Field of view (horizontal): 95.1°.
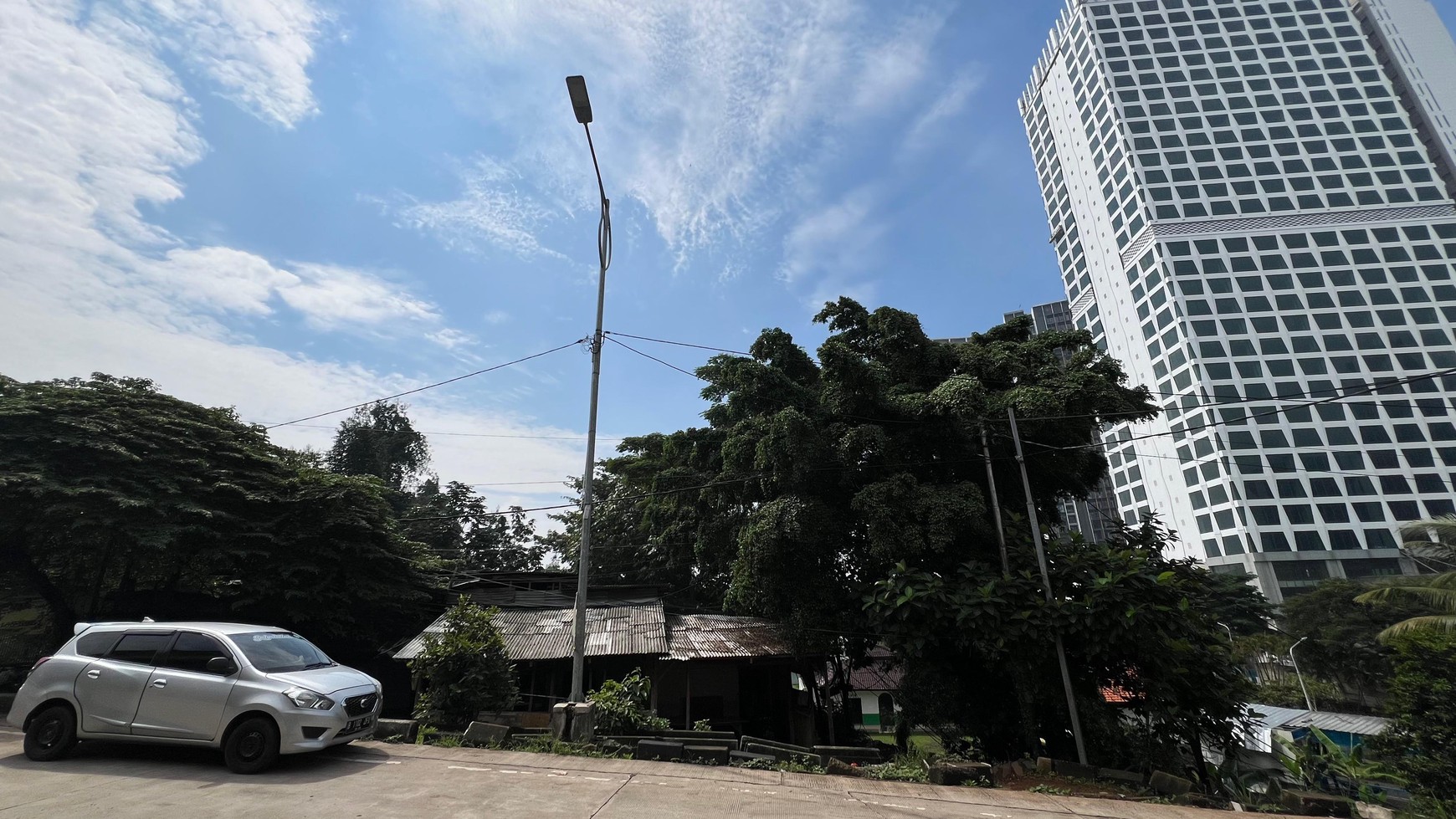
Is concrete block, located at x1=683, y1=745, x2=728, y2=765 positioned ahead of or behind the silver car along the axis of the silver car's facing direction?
ahead

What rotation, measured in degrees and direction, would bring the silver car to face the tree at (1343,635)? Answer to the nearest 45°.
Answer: approximately 45° to its left

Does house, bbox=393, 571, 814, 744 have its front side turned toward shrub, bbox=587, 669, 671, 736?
yes

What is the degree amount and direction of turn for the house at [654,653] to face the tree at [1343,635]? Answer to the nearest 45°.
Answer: approximately 90° to its left

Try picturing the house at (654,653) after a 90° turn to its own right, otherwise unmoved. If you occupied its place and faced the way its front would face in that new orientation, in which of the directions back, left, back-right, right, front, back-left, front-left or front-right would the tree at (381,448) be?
front-right

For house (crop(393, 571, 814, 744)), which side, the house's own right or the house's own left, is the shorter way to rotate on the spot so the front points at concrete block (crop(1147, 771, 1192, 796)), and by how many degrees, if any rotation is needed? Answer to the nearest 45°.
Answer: approximately 45° to the house's own left

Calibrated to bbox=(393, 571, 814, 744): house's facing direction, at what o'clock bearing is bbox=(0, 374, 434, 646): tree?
The tree is roughly at 3 o'clock from the house.

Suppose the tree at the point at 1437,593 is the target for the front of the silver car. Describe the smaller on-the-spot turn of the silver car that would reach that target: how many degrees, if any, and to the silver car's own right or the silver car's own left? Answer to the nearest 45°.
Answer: approximately 45° to the silver car's own left

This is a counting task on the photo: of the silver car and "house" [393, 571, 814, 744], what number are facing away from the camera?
0

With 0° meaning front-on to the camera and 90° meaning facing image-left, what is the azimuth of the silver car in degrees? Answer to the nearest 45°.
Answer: approximately 315°

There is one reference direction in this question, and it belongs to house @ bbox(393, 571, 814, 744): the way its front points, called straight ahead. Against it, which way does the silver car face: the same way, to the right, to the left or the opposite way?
to the left

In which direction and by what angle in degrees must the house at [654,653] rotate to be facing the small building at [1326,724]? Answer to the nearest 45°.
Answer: approximately 90° to its left
